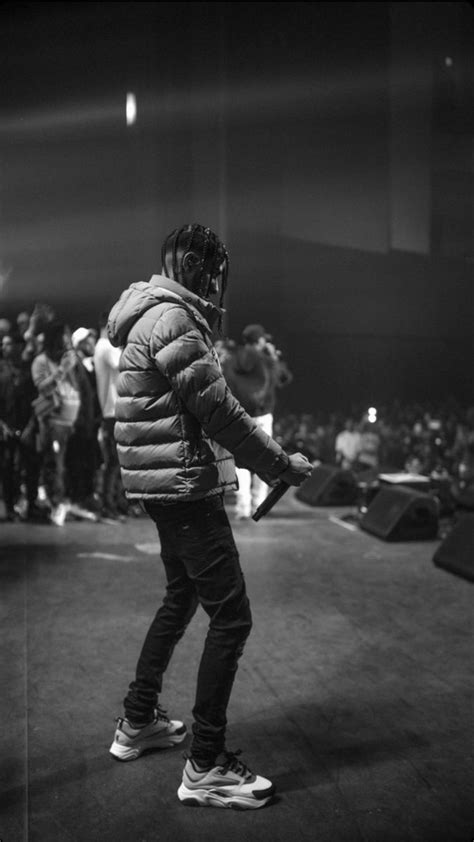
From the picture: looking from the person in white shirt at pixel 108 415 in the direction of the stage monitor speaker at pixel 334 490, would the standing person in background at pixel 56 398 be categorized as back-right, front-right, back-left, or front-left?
back-left

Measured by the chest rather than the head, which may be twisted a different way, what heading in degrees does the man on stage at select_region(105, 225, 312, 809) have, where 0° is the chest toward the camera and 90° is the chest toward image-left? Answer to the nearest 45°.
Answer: approximately 270°

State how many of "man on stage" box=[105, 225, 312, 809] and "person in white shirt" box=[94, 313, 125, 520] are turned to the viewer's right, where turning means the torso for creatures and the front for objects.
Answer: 2

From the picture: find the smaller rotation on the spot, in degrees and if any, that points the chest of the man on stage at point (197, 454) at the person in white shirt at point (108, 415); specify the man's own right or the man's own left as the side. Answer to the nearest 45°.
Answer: approximately 90° to the man's own left

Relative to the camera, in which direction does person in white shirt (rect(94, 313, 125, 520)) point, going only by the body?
to the viewer's right

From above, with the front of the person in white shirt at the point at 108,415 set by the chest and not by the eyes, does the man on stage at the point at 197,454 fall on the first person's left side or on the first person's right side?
on the first person's right side

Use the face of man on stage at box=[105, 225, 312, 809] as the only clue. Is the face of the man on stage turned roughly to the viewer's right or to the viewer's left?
to the viewer's right

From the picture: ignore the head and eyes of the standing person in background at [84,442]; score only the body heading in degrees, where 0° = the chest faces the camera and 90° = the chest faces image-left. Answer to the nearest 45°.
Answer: approximately 315°

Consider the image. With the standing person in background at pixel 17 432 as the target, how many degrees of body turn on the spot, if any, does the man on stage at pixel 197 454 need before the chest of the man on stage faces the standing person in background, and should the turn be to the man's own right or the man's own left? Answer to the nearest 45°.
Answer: approximately 90° to the man's own left
